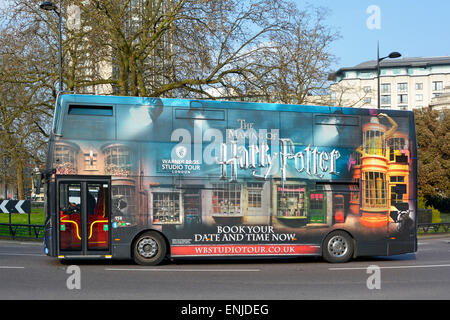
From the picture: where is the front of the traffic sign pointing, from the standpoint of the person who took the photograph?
facing the viewer

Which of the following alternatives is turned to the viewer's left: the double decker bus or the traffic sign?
the double decker bus

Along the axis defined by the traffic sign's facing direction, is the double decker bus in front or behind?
in front

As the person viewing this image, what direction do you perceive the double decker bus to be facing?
facing to the left of the viewer

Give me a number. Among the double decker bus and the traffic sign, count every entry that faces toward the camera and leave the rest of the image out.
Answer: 1

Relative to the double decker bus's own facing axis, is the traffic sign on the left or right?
on its right

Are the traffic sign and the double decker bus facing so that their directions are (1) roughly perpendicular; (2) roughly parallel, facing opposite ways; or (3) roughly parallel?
roughly perpendicular
